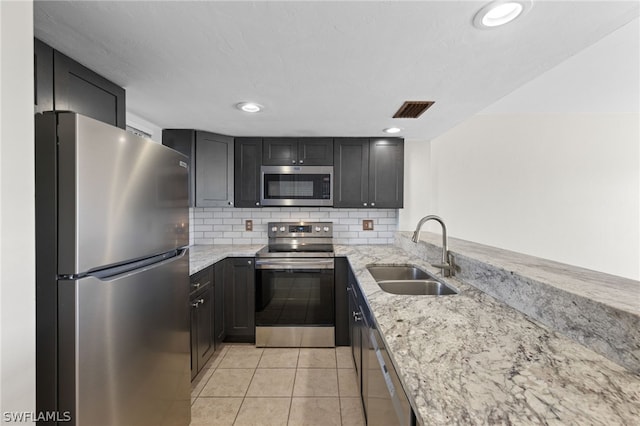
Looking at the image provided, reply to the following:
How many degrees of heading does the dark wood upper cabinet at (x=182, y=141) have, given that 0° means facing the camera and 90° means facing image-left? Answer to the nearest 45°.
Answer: approximately 315°

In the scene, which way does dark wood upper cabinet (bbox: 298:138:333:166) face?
toward the camera

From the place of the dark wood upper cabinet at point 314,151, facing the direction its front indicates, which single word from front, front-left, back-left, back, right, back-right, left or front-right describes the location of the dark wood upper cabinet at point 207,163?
right

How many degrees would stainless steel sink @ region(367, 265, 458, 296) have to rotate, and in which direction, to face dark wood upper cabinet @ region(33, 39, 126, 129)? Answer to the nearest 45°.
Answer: approximately 45° to its left

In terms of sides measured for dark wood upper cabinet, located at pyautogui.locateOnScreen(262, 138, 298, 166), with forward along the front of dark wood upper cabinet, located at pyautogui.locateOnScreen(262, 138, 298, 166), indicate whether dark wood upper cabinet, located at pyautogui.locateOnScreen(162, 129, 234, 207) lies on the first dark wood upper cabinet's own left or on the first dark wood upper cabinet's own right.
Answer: on the first dark wood upper cabinet's own right

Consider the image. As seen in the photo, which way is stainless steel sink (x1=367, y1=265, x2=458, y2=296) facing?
to the viewer's left

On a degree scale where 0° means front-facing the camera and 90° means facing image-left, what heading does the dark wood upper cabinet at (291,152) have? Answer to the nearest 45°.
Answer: approximately 0°

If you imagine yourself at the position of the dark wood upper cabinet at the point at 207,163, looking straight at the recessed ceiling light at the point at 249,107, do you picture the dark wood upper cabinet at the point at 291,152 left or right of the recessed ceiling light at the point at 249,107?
left

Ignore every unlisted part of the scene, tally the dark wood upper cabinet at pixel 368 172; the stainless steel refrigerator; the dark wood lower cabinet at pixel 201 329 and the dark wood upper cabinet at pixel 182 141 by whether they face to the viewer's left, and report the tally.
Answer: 0

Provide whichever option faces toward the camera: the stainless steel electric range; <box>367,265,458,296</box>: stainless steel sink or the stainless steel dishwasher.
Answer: the stainless steel electric range

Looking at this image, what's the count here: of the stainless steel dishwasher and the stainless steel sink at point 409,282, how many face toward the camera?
0

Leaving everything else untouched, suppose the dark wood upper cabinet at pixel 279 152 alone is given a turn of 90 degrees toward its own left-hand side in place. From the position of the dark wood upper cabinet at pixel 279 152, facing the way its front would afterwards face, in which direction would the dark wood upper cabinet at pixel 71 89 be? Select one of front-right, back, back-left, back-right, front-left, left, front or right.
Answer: back-right

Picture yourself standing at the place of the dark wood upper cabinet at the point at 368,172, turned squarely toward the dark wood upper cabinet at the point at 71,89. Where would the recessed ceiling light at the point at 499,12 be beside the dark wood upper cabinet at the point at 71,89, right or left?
left

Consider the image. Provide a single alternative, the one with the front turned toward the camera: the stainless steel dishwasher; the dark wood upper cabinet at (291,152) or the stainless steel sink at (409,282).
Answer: the dark wood upper cabinet

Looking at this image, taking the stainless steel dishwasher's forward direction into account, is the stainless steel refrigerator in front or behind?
in front

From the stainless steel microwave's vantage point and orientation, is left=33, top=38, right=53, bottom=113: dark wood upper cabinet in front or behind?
in front

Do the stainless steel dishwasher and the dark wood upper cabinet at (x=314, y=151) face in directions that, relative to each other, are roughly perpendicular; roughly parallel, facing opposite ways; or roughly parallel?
roughly perpendicular
